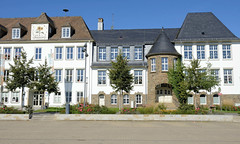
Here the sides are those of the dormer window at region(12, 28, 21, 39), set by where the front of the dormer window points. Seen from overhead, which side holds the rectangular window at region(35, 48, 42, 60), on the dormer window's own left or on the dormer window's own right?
on the dormer window's own left

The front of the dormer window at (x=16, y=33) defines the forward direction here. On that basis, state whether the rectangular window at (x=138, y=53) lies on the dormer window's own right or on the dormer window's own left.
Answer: on the dormer window's own left

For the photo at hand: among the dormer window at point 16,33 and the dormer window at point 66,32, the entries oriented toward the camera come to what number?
2

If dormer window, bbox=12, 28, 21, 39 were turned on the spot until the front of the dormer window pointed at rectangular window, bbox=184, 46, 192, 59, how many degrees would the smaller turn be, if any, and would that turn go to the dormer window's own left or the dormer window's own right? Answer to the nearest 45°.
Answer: approximately 45° to the dormer window's own left

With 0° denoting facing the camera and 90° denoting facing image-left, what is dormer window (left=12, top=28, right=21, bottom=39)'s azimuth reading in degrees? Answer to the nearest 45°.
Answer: approximately 0°

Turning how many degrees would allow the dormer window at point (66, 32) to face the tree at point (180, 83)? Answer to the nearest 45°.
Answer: approximately 45° to its left

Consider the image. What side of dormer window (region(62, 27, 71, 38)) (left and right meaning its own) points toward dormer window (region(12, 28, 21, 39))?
right

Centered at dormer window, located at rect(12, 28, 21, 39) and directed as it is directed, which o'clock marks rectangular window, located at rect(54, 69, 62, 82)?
The rectangular window is roughly at 10 o'clock from the dormer window.

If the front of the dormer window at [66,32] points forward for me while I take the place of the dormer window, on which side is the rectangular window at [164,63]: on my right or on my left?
on my left
